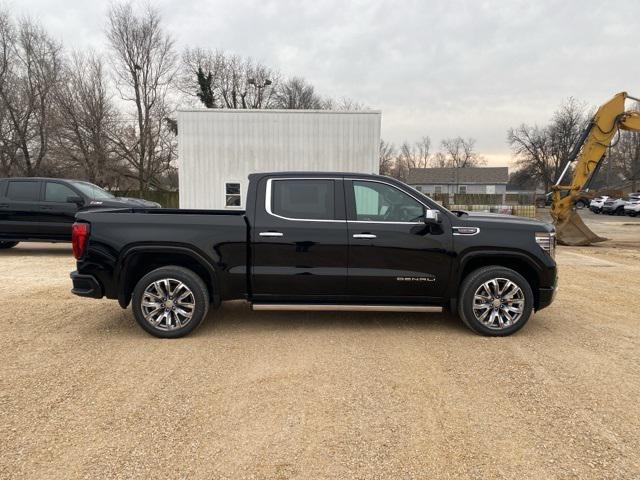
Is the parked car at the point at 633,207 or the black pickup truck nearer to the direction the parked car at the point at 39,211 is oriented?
the parked car

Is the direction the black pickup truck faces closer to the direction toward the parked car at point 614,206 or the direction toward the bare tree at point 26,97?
the parked car

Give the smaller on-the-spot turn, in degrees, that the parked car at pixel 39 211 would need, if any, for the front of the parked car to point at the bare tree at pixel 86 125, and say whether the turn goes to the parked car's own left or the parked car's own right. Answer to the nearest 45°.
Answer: approximately 90° to the parked car's own left

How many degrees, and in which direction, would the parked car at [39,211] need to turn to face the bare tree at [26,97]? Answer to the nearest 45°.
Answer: approximately 90° to its left

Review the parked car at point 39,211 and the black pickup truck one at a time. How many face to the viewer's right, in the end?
2

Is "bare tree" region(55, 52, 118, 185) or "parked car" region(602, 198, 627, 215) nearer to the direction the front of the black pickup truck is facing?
the parked car

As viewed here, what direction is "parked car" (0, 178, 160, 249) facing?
to the viewer's right

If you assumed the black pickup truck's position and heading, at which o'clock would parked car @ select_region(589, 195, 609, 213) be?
The parked car is roughly at 10 o'clock from the black pickup truck.

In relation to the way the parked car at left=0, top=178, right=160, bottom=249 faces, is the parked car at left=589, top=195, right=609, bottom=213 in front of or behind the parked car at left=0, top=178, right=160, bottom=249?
in front

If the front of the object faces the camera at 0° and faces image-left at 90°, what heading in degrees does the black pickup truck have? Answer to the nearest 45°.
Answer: approximately 270°

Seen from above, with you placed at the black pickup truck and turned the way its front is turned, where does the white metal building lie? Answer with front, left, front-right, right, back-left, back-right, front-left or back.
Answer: left
